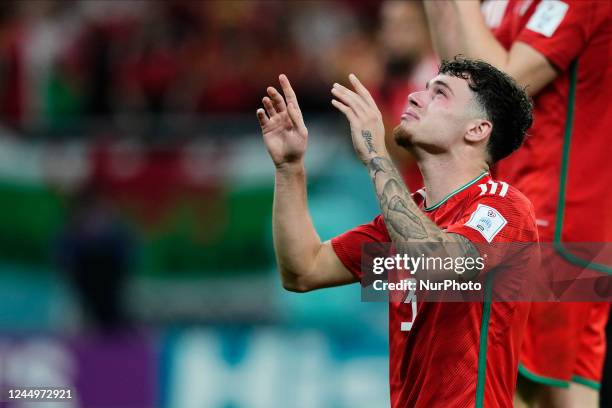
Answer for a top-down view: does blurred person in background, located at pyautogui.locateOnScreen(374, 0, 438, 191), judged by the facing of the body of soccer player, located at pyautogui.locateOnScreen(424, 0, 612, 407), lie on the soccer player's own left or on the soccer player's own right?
on the soccer player's own right

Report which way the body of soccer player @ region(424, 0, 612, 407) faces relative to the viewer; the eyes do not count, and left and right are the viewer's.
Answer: facing to the left of the viewer

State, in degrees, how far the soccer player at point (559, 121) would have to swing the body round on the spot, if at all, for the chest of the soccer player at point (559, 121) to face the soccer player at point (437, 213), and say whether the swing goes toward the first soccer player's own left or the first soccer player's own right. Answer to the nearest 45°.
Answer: approximately 45° to the first soccer player's own left

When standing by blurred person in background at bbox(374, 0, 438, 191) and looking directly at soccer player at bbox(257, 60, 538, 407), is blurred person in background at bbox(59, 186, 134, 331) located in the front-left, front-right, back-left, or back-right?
back-right

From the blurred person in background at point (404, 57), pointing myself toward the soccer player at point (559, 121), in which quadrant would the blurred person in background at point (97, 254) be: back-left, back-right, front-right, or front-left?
back-right

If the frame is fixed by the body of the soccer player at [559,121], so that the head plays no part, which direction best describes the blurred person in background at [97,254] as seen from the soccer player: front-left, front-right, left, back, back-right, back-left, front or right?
front-right
